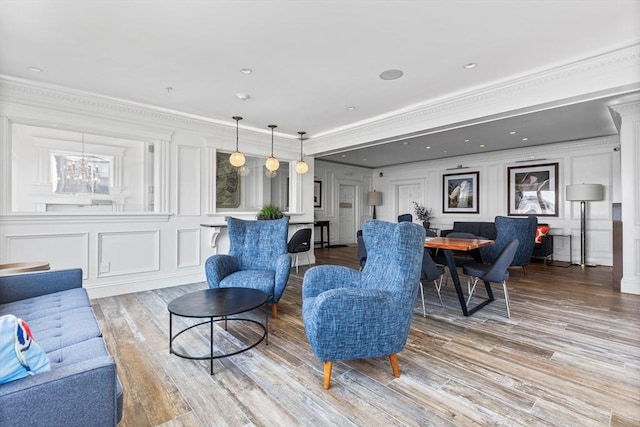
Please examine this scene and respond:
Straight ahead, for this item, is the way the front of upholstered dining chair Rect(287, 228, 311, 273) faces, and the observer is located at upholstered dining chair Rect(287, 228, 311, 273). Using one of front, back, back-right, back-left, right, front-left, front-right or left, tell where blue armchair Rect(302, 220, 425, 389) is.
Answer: back-left

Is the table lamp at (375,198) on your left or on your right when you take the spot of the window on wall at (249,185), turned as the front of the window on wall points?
on your left

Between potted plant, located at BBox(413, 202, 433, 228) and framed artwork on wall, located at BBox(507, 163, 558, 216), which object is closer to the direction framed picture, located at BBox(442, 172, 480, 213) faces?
the potted plant

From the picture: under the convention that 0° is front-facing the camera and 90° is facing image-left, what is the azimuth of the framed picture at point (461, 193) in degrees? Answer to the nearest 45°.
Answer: approximately 45°

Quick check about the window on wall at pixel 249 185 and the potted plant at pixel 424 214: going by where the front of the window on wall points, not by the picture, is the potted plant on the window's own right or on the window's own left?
on the window's own left

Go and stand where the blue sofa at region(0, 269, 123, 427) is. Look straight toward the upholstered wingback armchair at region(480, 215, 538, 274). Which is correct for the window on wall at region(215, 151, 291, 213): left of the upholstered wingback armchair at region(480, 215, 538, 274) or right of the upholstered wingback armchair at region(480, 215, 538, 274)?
left

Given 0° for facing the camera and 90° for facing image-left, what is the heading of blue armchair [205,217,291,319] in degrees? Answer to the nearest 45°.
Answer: approximately 45°

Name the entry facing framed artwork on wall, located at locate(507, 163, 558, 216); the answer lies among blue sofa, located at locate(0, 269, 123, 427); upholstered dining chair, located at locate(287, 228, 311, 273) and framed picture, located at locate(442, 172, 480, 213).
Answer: the blue sofa

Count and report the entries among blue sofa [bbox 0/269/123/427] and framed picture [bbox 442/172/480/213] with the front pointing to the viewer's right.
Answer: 1

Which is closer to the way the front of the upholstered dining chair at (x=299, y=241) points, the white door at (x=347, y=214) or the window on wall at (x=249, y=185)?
the window on wall

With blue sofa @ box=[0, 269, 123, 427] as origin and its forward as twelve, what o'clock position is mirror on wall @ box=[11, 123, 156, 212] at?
The mirror on wall is roughly at 9 o'clock from the blue sofa.

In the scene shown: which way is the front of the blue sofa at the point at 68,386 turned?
to the viewer's right

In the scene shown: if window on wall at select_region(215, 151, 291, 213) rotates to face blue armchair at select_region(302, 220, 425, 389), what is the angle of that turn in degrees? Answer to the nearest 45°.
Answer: approximately 45° to its right

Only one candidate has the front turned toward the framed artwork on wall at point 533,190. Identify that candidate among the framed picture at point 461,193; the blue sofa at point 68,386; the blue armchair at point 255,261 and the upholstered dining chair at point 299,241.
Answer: the blue sofa
